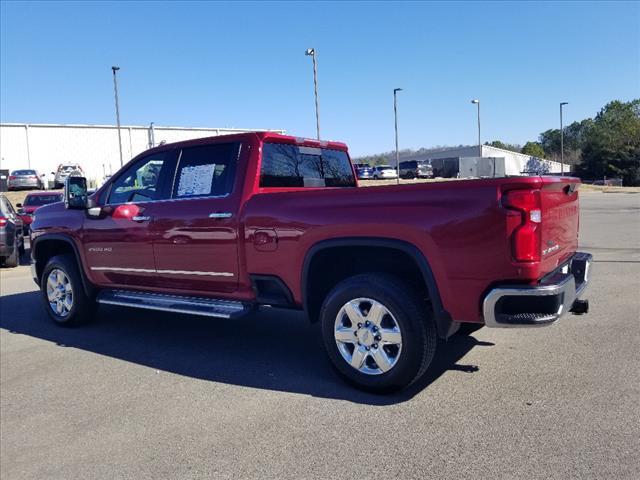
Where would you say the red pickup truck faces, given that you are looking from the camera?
facing away from the viewer and to the left of the viewer

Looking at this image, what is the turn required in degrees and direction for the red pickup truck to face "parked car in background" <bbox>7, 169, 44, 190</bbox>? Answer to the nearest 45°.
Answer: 0° — it already faces it
